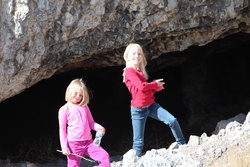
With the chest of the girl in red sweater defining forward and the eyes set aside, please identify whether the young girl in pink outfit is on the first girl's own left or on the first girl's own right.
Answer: on the first girl's own right

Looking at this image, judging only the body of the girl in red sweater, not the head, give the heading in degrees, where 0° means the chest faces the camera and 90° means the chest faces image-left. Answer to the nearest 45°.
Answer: approximately 315°
